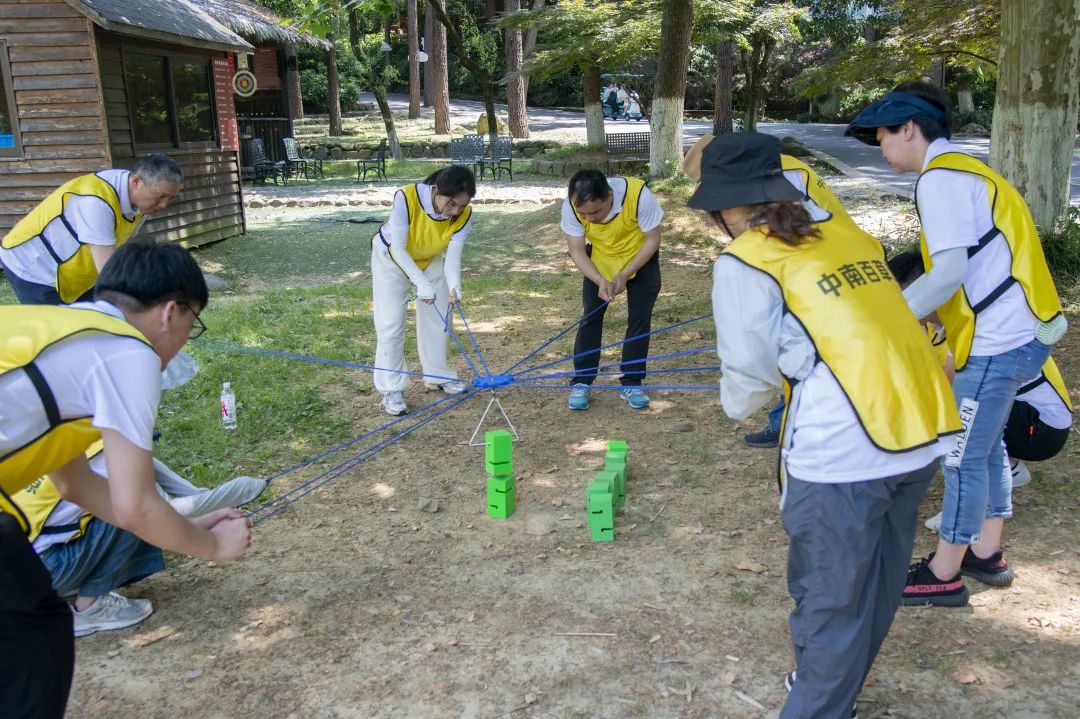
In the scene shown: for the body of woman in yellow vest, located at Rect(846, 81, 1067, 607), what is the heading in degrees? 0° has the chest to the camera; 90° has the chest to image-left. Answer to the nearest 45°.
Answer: approximately 90°

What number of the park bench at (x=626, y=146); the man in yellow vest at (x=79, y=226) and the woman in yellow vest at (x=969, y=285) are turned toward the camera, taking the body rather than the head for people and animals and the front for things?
1

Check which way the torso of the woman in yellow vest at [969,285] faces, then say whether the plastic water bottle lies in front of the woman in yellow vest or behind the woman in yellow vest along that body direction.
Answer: in front

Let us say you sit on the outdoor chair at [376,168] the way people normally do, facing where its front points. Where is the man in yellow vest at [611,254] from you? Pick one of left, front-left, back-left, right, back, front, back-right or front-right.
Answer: left

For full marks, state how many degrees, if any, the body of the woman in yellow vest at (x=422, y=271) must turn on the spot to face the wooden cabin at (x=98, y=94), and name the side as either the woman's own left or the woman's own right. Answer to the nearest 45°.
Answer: approximately 180°

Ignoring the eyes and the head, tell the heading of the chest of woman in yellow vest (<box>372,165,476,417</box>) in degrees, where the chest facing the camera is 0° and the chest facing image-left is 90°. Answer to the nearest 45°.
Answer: approximately 315°

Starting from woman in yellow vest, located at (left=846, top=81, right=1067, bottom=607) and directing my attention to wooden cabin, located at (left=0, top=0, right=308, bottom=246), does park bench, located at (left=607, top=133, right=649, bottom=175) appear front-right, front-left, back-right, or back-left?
front-right

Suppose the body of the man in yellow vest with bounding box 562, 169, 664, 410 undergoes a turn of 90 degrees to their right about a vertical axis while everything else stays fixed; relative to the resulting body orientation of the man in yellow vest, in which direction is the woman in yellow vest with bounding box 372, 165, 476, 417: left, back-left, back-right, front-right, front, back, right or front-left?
front

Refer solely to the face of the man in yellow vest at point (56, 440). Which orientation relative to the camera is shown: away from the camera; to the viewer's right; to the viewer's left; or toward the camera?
to the viewer's right

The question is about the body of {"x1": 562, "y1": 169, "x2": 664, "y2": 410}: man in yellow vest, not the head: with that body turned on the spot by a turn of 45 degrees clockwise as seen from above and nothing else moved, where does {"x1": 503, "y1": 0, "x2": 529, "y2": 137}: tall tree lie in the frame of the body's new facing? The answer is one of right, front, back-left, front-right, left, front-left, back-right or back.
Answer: back-right

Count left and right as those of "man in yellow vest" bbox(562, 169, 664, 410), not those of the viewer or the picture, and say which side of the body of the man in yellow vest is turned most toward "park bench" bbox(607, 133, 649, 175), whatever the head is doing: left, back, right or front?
back

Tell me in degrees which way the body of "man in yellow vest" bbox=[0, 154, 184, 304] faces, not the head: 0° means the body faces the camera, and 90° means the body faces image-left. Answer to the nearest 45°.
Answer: approximately 270°

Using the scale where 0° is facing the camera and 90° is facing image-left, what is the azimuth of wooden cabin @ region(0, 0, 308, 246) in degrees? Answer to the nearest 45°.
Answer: approximately 315°

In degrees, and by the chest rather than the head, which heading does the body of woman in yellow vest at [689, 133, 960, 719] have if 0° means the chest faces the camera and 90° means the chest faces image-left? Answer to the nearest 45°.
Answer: approximately 135°

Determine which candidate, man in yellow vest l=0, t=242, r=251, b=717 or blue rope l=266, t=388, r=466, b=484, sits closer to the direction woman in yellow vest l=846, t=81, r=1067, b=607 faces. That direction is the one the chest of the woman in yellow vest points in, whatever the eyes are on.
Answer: the blue rope
